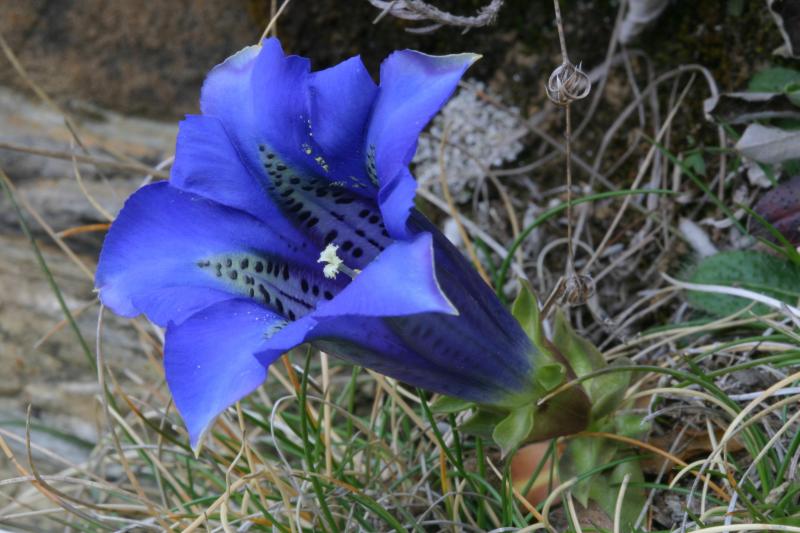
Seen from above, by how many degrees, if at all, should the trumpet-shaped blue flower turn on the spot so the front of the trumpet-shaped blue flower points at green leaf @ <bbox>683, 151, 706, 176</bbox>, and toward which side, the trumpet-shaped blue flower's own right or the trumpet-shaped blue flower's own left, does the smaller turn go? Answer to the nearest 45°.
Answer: approximately 180°

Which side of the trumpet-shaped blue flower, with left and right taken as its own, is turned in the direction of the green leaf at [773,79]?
back

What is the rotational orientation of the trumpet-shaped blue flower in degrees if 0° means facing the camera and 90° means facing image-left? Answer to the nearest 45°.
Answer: approximately 45°

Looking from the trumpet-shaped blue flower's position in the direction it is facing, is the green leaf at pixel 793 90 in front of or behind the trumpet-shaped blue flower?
behind
